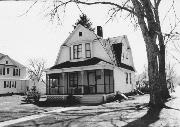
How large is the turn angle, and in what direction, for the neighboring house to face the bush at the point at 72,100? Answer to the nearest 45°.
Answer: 0° — it already faces it

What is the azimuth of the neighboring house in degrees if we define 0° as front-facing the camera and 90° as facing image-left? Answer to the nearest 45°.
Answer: approximately 0°
